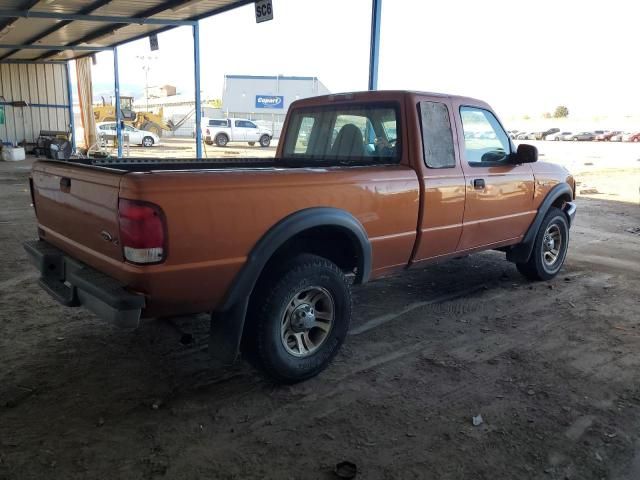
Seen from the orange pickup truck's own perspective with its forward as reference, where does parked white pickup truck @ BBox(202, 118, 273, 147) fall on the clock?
The parked white pickup truck is roughly at 10 o'clock from the orange pickup truck.

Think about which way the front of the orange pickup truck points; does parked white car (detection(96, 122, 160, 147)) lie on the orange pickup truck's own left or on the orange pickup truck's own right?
on the orange pickup truck's own left

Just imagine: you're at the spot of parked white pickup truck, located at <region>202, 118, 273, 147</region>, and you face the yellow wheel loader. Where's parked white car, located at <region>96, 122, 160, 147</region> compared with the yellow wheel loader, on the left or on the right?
left

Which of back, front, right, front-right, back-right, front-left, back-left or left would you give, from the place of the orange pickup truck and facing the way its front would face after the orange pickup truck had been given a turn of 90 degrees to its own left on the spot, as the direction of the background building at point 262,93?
front-right

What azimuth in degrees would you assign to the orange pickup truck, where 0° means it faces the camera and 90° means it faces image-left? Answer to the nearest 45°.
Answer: approximately 225°

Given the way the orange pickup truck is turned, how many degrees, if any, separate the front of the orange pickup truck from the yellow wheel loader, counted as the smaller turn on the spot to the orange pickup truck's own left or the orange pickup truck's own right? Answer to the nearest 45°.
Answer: approximately 45° to the orange pickup truck's own left

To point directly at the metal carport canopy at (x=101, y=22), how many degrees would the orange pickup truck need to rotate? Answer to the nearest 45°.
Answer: approximately 90° to its left

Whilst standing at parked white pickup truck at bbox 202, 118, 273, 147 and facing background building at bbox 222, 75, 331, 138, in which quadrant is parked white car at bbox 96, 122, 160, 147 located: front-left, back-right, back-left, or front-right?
back-left
